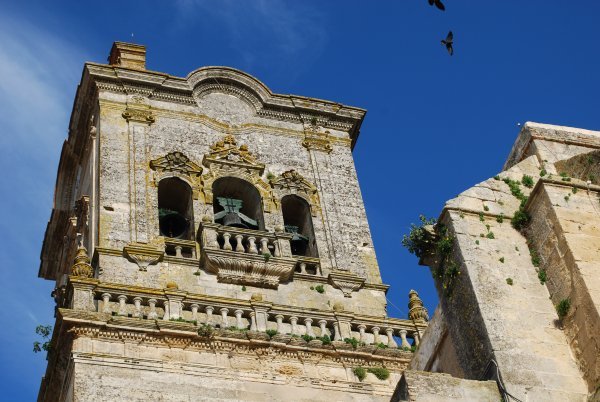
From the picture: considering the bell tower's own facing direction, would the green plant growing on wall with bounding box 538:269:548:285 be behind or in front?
in front

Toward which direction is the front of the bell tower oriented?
toward the camera
